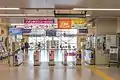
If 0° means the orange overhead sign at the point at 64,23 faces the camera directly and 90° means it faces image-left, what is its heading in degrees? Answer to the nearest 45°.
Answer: approximately 0°

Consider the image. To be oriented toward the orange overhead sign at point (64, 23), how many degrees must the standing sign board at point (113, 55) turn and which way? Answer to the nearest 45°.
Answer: approximately 90° to its right

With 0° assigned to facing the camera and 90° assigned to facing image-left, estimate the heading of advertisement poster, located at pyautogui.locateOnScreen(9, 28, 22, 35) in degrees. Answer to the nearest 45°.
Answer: approximately 0°
